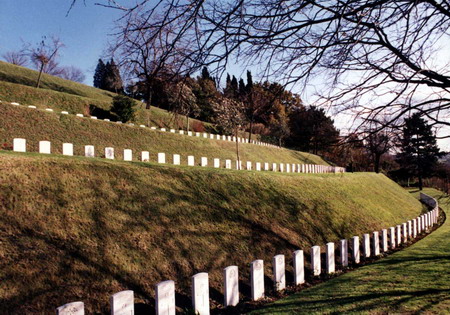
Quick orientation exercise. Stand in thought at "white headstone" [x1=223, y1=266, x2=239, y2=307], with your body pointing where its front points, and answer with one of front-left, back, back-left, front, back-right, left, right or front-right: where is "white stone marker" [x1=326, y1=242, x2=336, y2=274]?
left

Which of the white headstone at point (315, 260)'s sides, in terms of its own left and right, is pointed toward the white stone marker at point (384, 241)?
left

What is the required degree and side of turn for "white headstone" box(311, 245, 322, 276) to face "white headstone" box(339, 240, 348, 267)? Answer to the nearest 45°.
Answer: approximately 90° to its left

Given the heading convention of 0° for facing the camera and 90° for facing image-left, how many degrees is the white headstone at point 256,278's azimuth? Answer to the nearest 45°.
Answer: approximately 315°

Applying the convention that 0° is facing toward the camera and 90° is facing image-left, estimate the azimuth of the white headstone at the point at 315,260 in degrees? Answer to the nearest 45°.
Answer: approximately 315°

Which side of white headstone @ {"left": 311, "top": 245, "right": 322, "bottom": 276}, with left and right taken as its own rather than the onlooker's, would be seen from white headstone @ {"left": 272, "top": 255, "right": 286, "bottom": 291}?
right

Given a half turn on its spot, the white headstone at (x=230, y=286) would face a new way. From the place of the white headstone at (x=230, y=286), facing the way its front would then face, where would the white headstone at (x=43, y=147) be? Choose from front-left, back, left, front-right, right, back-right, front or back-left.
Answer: front

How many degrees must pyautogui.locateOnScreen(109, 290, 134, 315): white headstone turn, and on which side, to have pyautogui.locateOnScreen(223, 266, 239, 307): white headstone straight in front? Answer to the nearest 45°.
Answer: approximately 90° to its left

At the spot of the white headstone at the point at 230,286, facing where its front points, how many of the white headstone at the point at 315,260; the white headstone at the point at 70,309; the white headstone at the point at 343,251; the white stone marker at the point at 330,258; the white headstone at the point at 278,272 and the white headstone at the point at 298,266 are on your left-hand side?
5

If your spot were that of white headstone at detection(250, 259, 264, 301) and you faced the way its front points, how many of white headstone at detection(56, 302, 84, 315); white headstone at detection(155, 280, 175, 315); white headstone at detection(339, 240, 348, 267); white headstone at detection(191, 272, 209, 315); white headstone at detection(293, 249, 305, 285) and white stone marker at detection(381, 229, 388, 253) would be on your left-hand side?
3

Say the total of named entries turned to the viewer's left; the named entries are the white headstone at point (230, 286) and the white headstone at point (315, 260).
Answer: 0
